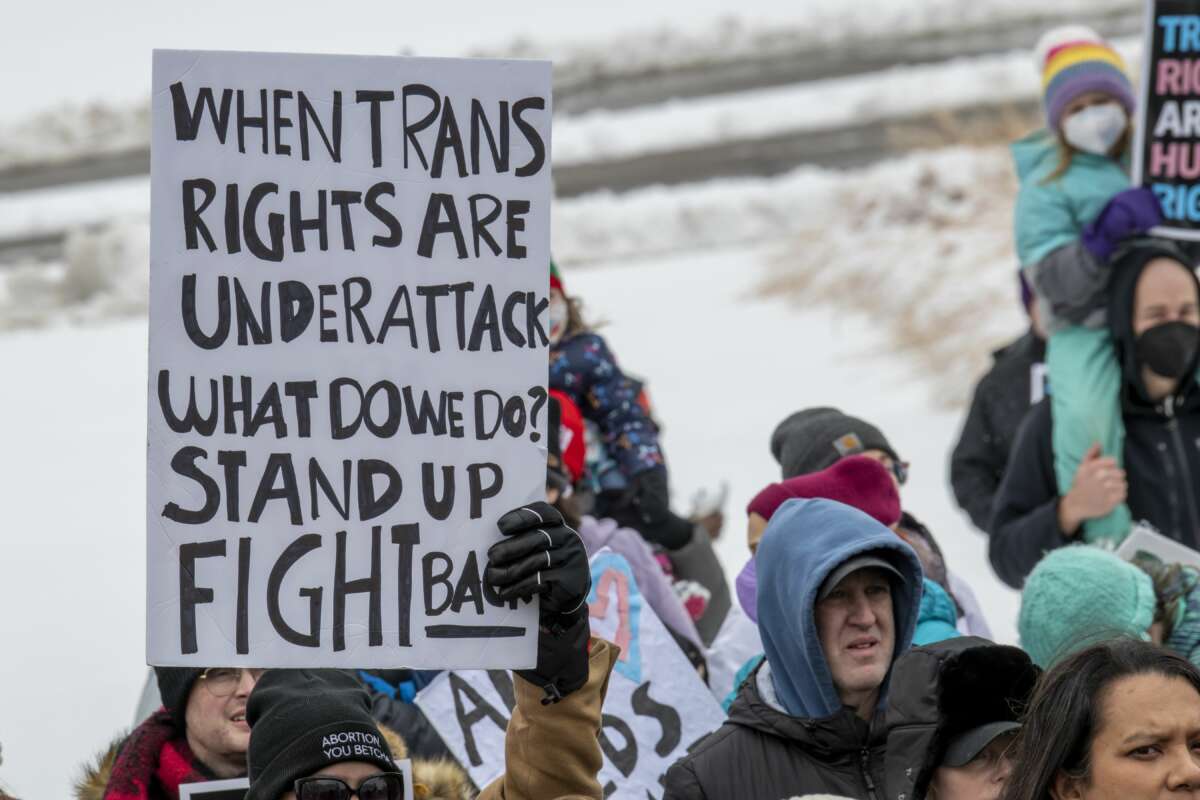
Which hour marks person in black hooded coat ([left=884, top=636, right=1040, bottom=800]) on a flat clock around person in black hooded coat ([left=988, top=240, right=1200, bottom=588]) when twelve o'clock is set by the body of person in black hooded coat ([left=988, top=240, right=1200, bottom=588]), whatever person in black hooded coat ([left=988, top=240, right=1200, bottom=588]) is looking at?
person in black hooded coat ([left=884, top=636, right=1040, bottom=800]) is roughly at 12 o'clock from person in black hooded coat ([left=988, top=240, right=1200, bottom=588]).

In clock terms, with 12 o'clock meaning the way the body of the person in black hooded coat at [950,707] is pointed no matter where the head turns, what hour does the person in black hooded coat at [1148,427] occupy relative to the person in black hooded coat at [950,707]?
the person in black hooded coat at [1148,427] is roughly at 8 o'clock from the person in black hooded coat at [950,707].

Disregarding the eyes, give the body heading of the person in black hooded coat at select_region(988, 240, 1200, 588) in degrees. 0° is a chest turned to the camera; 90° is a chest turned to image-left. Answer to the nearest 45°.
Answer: approximately 315°

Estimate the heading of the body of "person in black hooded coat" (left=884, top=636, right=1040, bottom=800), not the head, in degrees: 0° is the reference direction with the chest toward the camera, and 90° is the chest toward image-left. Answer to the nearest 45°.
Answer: approximately 315°
